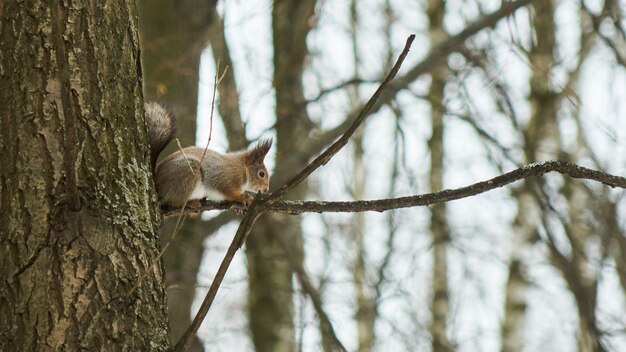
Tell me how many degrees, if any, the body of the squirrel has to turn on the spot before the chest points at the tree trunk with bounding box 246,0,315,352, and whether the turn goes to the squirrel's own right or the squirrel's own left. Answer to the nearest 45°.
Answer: approximately 90° to the squirrel's own left

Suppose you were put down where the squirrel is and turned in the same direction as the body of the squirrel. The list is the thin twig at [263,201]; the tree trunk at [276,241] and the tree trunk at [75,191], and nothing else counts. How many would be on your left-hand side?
1

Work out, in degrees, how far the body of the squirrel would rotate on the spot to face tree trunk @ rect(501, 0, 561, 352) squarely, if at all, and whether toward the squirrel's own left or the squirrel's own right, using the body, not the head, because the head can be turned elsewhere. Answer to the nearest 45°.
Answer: approximately 45° to the squirrel's own left

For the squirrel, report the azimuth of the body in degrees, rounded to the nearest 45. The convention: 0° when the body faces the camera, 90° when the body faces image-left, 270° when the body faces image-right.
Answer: approximately 270°

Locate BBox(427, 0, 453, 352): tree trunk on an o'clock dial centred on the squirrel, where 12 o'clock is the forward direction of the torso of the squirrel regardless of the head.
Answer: The tree trunk is roughly at 10 o'clock from the squirrel.
